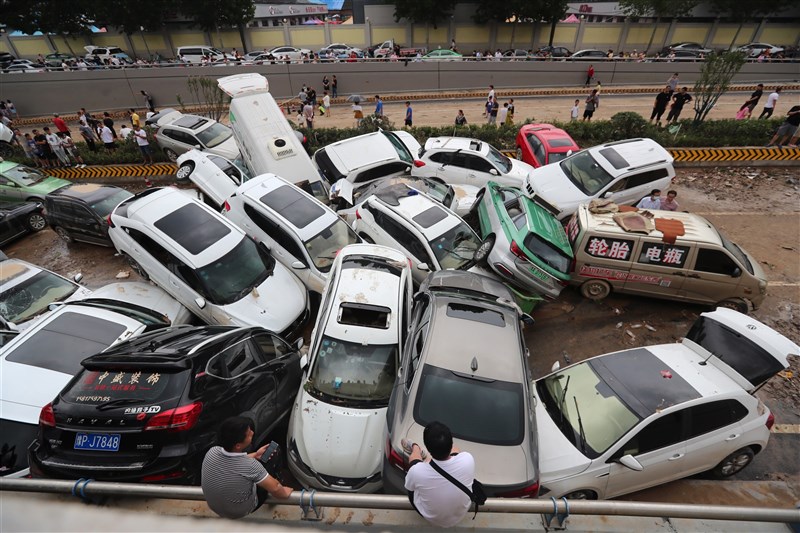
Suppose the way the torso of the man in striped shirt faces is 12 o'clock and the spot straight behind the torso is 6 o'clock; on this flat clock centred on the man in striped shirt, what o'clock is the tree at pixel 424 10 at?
The tree is roughly at 12 o'clock from the man in striped shirt.

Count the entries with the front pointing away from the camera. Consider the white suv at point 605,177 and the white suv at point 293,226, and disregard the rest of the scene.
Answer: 0

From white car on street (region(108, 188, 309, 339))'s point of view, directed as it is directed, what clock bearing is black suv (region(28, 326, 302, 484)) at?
The black suv is roughly at 2 o'clock from the white car on street.

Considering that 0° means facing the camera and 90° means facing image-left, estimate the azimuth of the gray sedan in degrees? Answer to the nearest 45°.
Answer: approximately 180°

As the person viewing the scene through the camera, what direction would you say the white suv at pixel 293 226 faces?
facing the viewer and to the right of the viewer

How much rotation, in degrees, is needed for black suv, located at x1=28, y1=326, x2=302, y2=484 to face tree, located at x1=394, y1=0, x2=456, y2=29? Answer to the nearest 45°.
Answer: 0° — it already faces it

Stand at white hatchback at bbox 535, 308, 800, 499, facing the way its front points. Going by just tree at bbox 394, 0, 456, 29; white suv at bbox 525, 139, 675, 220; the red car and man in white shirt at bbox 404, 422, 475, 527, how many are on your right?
3

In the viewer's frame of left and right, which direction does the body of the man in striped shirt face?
facing away from the viewer and to the right of the viewer

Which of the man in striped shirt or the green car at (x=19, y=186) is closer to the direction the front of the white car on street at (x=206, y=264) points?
the man in striped shirt

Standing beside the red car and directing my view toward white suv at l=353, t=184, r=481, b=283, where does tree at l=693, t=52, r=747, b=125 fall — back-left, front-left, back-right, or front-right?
back-left

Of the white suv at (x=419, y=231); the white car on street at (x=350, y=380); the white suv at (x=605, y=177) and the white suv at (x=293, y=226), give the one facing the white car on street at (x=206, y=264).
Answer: the white suv at (x=605, y=177)

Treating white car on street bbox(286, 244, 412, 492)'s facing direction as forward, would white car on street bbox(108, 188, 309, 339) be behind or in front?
behind

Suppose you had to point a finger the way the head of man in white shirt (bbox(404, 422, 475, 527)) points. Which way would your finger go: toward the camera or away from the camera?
away from the camera

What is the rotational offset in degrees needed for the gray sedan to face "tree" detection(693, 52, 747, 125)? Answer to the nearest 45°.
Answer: approximately 45° to its right

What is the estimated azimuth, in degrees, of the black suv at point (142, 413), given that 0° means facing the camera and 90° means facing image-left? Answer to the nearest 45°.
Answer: approximately 225°

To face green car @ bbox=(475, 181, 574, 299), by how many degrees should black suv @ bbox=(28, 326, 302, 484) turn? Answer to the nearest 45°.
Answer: approximately 45° to its right

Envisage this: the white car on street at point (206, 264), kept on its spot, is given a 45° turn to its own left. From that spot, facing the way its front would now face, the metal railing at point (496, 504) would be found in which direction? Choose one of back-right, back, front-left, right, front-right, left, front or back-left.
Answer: right

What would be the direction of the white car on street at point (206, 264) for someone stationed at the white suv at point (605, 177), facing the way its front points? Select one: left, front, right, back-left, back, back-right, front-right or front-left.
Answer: front

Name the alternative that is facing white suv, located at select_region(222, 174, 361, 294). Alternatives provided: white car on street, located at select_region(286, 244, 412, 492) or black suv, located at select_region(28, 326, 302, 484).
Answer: the black suv

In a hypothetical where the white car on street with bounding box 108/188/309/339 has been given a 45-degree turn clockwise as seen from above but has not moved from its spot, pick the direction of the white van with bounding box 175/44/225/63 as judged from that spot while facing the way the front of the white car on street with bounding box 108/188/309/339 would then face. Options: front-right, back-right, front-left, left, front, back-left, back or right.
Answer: back

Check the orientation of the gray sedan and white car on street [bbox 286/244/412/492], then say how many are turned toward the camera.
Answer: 1

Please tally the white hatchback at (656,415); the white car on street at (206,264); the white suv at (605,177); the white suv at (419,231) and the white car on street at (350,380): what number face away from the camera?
0

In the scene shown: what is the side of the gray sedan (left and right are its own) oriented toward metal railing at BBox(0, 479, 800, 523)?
back

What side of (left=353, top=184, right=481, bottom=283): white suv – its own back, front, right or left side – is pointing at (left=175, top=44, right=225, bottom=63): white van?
back
